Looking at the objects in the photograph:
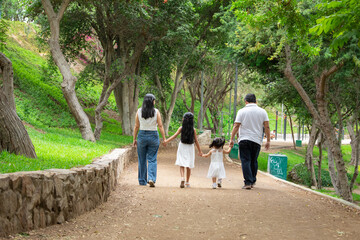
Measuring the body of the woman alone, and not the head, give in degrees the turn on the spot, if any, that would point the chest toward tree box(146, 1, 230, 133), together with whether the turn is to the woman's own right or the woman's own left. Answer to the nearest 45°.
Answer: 0° — they already face it

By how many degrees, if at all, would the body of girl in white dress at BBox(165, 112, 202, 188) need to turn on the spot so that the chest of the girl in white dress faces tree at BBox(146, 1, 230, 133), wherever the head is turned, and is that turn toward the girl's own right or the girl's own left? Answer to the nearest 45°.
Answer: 0° — they already face it

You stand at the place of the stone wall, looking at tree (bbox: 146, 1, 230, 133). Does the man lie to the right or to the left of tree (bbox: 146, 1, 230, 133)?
right

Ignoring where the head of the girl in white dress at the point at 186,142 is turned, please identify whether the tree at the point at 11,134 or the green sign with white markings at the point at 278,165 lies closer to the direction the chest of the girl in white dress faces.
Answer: the green sign with white markings

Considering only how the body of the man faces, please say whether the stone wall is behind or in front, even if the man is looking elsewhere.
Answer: behind

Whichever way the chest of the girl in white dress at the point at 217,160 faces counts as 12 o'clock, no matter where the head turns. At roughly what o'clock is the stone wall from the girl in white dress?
The stone wall is roughly at 7 o'clock from the girl in white dress.

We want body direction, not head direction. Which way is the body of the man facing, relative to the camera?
away from the camera

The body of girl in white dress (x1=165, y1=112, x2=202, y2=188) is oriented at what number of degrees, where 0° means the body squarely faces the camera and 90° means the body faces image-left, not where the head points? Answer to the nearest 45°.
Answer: approximately 180°

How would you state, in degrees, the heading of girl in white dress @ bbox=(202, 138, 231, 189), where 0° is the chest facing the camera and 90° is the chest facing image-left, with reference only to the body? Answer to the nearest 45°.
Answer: approximately 180°

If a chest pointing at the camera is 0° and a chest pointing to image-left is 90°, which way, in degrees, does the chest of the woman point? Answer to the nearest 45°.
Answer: approximately 180°
